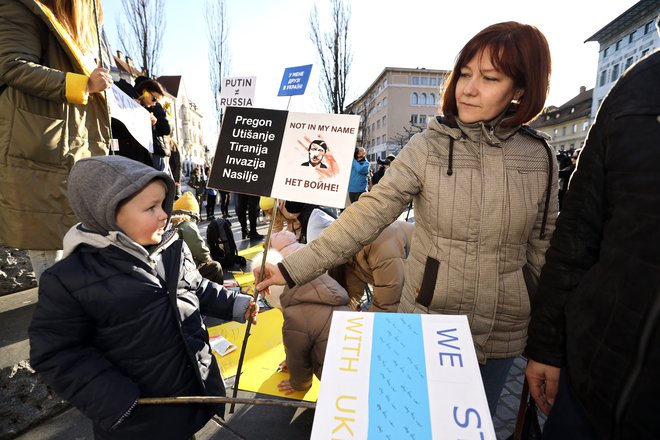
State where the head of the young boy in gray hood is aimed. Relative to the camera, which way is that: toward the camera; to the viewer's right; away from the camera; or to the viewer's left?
to the viewer's right

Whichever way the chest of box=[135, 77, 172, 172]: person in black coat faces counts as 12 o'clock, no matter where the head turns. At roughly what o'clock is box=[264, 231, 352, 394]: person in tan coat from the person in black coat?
The person in tan coat is roughly at 10 o'clock from the person in black coat.

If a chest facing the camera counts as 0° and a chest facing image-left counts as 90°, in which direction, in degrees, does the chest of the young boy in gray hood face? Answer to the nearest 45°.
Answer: approximately 315°

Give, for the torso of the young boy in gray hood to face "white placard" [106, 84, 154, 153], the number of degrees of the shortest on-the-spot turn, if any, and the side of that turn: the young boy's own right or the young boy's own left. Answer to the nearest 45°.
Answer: approximately 135° to the young boy's own left

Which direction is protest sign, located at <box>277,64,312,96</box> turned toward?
toward the camera

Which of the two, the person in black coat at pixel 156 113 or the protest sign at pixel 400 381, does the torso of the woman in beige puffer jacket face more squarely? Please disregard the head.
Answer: the protest sign

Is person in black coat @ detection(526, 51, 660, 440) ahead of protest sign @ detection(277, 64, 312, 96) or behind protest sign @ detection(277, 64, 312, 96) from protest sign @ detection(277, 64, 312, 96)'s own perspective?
ahead

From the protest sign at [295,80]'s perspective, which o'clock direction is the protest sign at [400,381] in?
the protest sign at [400,381] is roughly at 12 o'clock from the protest sign at [295,80].

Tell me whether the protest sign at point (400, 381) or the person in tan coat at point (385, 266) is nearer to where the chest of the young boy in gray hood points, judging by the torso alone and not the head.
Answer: the protest sign

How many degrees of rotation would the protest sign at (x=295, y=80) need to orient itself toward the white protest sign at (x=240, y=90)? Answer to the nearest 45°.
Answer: approximately 45° to its right

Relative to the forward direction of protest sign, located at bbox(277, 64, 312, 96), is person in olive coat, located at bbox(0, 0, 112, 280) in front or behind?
in front

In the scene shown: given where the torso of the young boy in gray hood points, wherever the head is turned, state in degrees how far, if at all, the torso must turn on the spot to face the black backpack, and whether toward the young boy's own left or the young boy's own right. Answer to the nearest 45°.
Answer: approximately 135° to the young boy's own left
